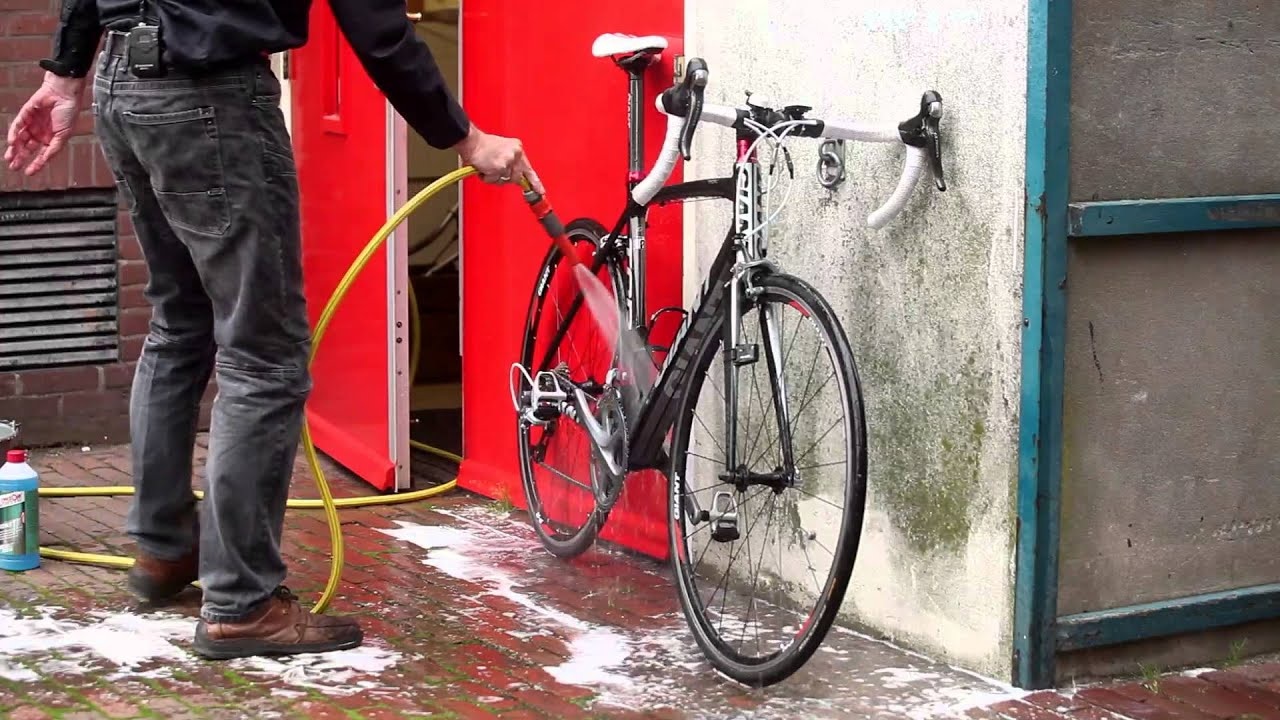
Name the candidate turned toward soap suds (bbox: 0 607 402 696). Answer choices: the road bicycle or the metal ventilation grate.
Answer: the metal ventilation grate

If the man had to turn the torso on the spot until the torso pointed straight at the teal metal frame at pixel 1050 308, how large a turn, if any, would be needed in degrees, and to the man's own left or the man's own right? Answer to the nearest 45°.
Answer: approximately 45° to the man's own right

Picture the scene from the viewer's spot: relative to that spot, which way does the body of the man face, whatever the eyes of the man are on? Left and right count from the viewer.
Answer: facing away from the viewer and to the right of the viewer

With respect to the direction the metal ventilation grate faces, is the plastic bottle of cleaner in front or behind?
in front

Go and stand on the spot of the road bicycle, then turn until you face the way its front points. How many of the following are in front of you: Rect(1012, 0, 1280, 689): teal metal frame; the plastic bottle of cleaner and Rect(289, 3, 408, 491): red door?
1

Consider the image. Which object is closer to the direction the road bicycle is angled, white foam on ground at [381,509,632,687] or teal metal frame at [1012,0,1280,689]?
the teal metal frame

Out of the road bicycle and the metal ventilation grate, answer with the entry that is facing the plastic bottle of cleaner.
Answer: the metal ventilation grate

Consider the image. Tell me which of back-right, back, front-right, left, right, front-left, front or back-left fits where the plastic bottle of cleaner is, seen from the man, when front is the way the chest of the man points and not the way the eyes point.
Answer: left

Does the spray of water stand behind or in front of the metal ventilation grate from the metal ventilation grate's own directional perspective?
in front

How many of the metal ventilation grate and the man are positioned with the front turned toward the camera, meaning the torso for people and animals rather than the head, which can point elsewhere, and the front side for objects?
1

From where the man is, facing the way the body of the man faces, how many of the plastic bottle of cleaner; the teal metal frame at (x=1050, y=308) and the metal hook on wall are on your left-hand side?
1

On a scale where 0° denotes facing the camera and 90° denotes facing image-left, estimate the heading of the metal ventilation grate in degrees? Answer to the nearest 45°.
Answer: approximately 0°
